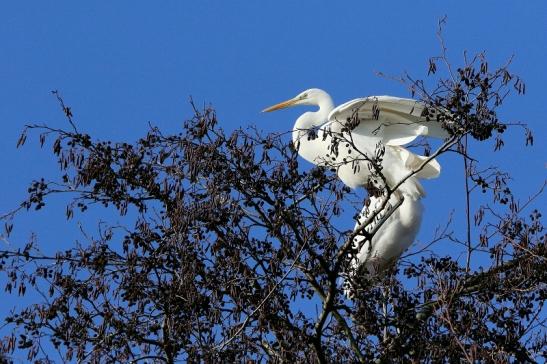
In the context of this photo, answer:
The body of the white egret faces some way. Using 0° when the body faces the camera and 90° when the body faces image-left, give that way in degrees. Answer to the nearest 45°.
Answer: approximately 90°
